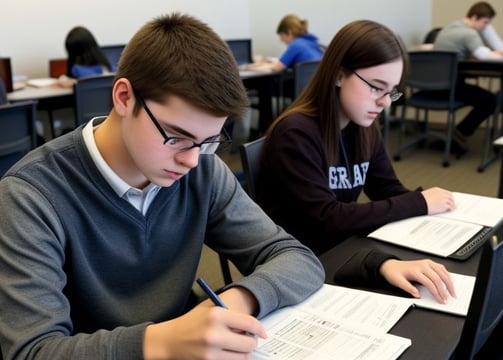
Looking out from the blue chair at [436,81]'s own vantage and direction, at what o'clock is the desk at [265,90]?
The desk is roughly at 8 o'clock from the blue chair.

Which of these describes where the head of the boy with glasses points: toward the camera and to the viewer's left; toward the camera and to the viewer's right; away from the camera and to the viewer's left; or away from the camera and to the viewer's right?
toward the camera and to the viewer's right

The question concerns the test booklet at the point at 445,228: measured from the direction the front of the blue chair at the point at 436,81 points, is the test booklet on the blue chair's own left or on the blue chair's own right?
on the blue chair's own right

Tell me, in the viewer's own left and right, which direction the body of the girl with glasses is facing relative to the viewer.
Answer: facing the viewer and to the right of the viewer

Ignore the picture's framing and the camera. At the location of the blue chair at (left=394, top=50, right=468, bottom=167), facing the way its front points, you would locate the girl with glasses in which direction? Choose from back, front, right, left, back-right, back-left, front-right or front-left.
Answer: back-right

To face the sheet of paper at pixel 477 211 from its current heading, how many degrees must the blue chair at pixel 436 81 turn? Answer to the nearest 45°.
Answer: approximately 135° to its right

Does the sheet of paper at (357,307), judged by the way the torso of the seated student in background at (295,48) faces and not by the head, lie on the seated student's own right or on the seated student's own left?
on the seated student's own left

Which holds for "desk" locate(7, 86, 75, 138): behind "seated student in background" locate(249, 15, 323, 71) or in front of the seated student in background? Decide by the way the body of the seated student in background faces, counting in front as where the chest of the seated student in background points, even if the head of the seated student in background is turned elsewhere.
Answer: in front

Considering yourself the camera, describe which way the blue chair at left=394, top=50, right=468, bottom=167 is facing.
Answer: facing away from the viewer and to the right of the viewer

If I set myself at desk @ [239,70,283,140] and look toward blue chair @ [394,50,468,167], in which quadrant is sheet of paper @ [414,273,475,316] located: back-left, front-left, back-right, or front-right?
front-right

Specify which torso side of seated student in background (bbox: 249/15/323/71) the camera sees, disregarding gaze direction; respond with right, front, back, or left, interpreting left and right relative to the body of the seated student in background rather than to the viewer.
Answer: left
